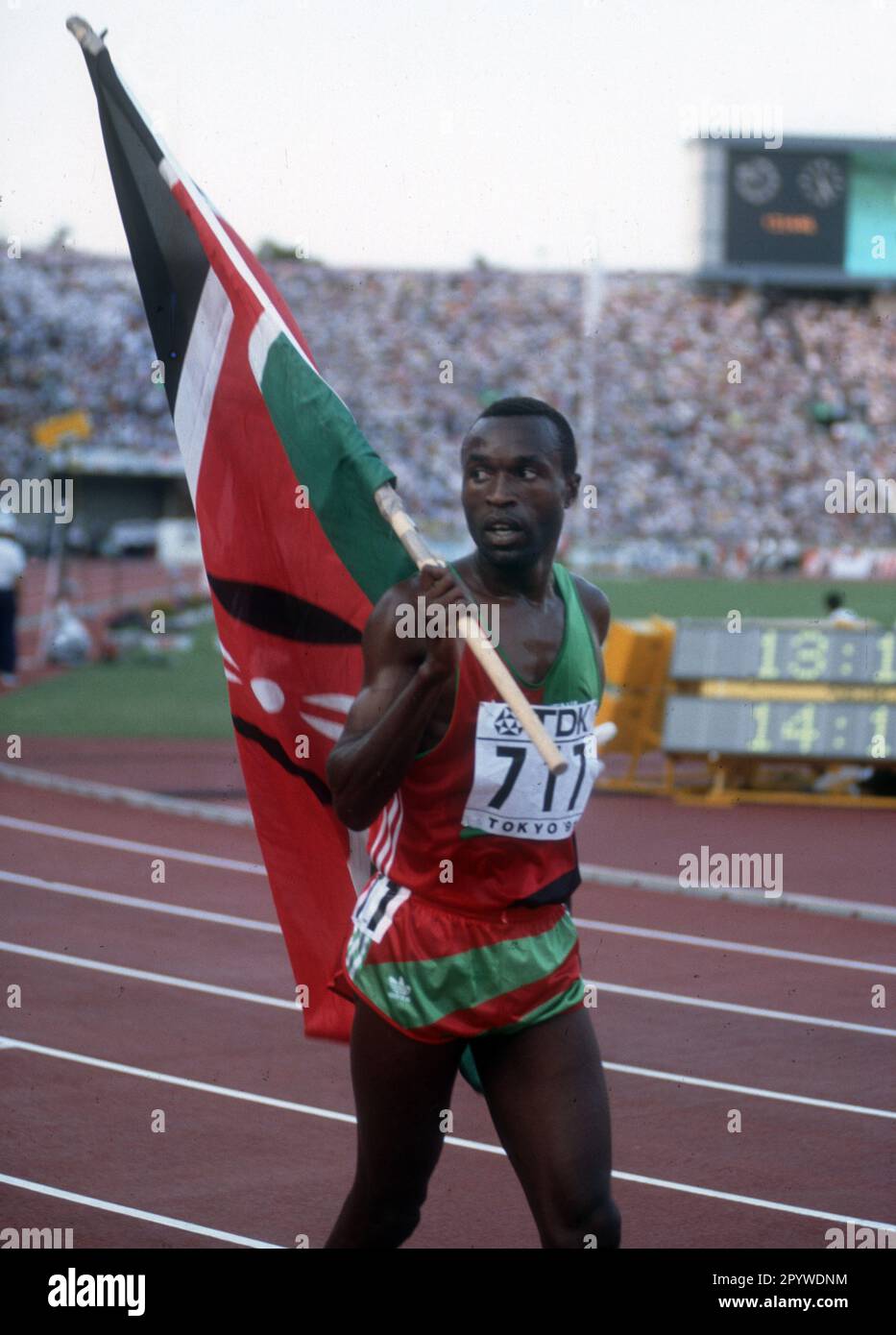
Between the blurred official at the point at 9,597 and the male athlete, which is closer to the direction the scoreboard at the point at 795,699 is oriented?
the male athlete

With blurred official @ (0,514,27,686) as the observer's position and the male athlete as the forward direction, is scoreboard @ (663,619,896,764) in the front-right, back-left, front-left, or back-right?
front-left

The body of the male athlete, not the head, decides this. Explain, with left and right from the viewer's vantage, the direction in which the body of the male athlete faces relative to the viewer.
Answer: facing the viewer and to the right of the viewer

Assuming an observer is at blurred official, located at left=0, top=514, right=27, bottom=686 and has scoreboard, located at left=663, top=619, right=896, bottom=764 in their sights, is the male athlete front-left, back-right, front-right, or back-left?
front-right

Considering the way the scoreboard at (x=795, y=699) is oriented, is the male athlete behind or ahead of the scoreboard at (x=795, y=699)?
ahead

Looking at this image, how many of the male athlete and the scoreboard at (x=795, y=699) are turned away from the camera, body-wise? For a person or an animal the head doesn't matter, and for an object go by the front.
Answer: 0

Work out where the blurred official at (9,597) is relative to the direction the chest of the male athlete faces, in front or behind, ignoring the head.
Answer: behind

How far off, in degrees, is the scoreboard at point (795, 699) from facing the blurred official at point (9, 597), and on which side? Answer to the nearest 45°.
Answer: approximately 135° to its right

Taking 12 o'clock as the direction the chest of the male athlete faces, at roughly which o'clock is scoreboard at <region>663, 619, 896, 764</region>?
The scoreboard is roughly at 8 o'clock from the male athlete.

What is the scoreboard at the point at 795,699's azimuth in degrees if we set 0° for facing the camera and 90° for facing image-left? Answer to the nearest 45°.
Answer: approximately 0°
